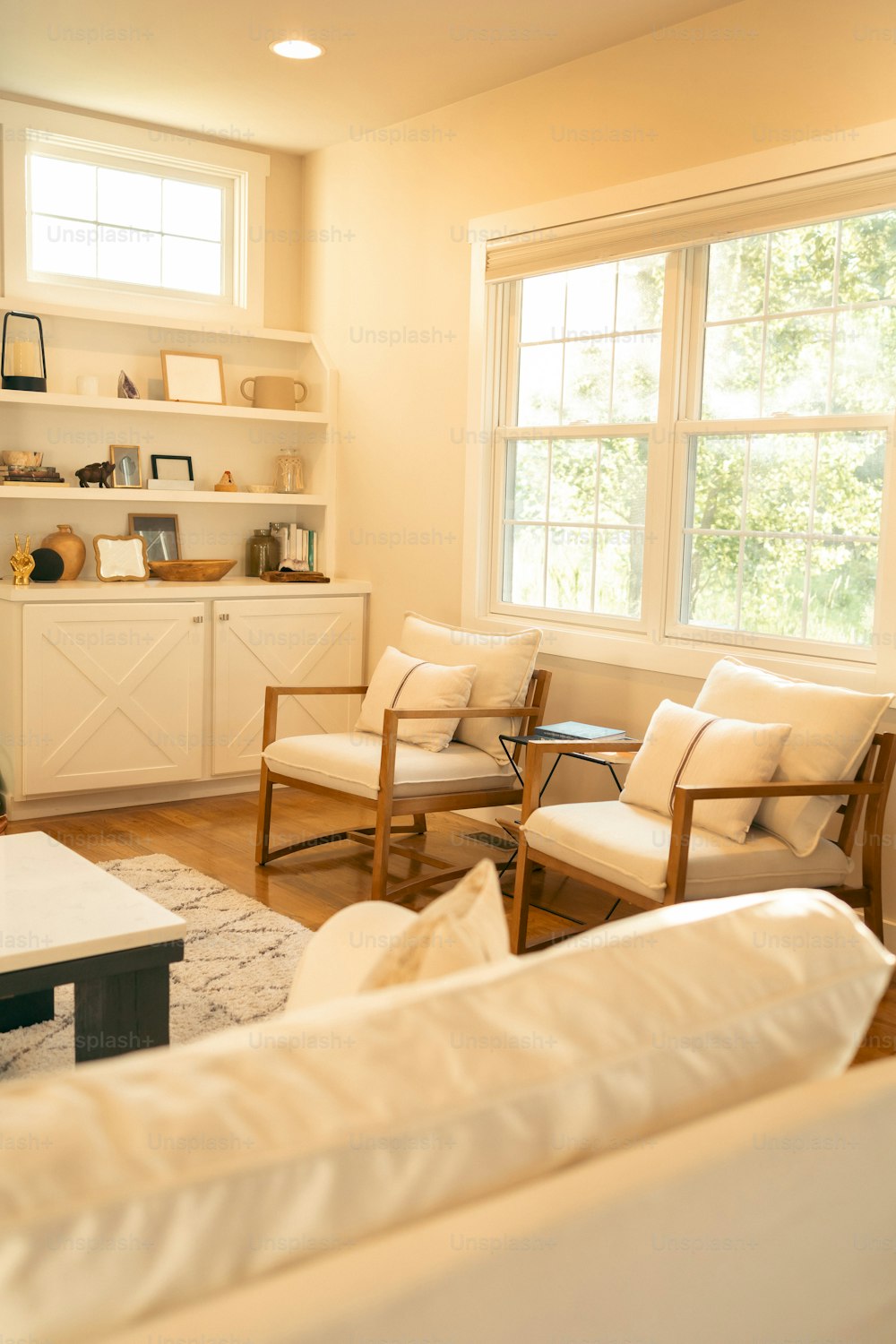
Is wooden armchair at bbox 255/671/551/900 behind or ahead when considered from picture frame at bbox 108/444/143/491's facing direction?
ahead

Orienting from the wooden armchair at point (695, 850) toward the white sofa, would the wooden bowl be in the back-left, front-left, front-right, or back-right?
back-right

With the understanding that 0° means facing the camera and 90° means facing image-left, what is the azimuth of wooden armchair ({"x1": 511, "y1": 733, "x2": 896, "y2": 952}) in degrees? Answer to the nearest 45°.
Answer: approximately 45°

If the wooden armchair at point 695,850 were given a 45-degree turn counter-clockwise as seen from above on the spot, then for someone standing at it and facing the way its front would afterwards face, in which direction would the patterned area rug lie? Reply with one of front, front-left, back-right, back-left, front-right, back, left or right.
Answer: right

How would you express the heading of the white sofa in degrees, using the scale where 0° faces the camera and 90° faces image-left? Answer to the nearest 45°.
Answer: approximately 135°

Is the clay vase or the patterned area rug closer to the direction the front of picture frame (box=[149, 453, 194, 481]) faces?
the patterned area rug

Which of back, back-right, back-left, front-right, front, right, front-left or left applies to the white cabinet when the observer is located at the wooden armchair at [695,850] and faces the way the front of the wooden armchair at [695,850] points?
right

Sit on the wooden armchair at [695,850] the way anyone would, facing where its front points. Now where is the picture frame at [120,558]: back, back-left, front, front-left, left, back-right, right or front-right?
right

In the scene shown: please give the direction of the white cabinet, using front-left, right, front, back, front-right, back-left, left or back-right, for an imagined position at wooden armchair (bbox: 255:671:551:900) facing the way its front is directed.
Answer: right

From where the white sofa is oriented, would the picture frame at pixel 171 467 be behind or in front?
in front

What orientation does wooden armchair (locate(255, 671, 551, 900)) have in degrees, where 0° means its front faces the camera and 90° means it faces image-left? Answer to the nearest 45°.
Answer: approximately 45°

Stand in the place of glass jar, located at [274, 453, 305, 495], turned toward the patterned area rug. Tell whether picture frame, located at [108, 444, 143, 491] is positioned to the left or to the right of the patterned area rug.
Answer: right

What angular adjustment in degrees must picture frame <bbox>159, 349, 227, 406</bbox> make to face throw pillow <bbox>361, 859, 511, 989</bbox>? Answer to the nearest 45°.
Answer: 0° — it already faces it
